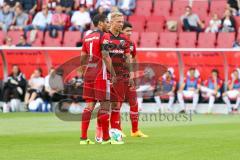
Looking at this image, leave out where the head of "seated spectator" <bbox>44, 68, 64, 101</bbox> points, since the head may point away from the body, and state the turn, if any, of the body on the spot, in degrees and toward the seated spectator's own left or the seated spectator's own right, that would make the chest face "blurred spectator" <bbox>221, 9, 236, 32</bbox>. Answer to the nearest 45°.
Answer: approximately 90° to the seated spectator's own left

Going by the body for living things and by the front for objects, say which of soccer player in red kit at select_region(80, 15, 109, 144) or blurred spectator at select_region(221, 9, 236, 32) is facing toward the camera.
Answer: the blurred spectator

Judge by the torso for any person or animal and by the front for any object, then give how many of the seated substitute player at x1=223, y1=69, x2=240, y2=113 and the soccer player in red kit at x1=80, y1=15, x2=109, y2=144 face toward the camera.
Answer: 1

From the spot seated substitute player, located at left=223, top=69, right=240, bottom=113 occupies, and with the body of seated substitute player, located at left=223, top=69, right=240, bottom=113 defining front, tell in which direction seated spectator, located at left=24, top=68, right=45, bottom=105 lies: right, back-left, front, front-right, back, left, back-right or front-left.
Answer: right

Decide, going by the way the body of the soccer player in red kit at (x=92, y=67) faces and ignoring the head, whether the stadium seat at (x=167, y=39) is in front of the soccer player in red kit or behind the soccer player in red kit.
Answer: in front

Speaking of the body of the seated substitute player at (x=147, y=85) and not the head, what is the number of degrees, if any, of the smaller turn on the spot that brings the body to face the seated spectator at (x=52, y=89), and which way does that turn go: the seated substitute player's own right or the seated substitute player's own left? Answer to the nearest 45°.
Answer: approximately 45° to the seated substitute player's own right

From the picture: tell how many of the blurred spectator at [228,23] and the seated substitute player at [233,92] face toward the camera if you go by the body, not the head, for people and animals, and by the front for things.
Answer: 2

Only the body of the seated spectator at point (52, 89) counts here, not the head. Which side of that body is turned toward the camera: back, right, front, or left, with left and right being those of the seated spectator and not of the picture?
front

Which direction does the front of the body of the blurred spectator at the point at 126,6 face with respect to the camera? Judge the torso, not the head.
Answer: toward the camera

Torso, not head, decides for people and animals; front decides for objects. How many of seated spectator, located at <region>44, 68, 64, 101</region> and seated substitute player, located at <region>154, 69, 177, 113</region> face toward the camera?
2

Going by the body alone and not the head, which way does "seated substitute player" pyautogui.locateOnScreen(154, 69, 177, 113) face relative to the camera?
toward the camera

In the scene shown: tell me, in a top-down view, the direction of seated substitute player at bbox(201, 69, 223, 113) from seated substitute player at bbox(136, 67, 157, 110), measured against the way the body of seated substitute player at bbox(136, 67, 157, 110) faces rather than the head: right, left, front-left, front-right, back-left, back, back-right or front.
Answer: back-left

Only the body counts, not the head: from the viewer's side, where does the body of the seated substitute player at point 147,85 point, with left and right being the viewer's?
facing the viewer and to the left of the viewer

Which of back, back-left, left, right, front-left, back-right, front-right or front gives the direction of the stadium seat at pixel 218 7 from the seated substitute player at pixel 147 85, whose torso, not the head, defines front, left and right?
back

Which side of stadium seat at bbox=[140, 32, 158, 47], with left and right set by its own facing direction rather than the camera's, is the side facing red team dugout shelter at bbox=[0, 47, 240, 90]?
front

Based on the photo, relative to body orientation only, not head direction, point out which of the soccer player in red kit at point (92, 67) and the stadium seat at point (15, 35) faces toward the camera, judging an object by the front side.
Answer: the stadium seat

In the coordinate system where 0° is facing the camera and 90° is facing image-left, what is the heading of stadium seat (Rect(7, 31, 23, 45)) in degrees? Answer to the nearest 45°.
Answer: approximately 0°
